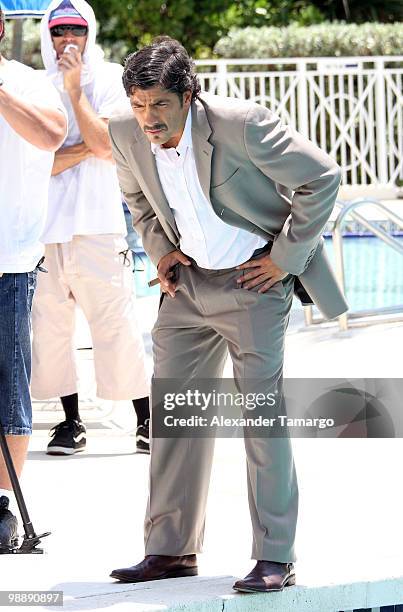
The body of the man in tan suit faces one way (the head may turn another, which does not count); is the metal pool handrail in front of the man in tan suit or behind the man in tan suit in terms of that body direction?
behind

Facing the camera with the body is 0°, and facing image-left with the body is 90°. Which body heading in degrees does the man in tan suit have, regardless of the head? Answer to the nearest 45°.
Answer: approximately 45°

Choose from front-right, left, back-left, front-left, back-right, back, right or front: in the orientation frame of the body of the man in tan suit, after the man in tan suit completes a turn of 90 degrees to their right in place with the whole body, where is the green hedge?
front-right

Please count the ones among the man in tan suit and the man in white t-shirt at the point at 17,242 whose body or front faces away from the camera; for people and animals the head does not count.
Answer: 0

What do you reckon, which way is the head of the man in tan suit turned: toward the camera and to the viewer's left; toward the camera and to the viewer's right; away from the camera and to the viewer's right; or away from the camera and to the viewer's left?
toward the camera and to the viewer's left

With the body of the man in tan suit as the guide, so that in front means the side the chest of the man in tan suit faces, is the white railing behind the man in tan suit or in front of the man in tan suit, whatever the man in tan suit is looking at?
behind
